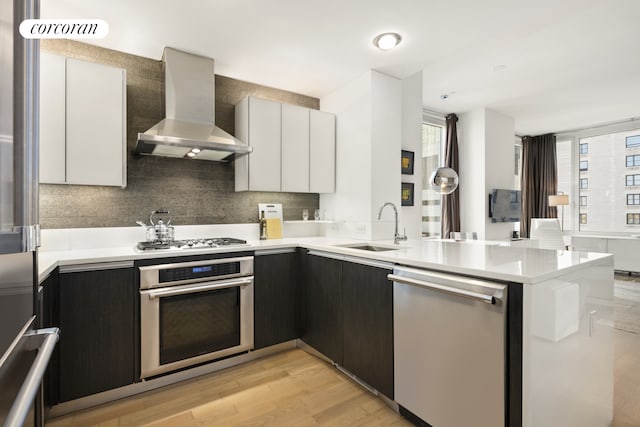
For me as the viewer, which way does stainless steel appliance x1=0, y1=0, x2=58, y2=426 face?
facing to the right of the viewer

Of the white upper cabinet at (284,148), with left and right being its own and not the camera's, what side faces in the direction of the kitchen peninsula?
front

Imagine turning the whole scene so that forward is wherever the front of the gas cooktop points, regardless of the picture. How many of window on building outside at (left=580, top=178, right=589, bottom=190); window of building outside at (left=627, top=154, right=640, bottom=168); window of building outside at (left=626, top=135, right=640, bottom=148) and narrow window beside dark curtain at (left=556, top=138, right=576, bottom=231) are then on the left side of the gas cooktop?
4

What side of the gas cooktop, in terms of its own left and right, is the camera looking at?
front

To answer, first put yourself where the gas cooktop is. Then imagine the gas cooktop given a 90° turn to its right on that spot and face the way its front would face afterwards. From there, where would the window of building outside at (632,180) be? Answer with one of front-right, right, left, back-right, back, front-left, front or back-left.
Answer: back

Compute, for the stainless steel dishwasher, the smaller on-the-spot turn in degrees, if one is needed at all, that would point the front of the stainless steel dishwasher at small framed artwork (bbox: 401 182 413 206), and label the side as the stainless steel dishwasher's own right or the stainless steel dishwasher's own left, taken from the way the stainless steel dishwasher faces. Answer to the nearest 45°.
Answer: approximately 135° to the stainless steel dishwasher's own right

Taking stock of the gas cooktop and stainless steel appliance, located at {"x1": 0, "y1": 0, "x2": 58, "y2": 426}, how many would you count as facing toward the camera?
1

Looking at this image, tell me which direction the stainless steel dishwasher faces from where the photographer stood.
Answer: facing the viewer and to the left of the viewer

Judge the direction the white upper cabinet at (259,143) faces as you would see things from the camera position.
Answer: facing the viewer and to the right of the viewer

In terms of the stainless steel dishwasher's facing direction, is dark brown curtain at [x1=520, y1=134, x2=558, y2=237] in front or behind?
behind

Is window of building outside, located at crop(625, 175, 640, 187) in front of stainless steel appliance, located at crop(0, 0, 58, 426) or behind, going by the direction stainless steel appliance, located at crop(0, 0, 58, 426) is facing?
in front

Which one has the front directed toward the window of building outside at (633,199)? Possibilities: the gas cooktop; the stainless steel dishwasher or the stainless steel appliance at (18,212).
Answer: the stainless steel appliance

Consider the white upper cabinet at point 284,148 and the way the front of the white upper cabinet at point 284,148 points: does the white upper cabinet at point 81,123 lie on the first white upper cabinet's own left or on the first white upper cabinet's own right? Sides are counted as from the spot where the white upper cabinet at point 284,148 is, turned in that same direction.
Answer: on the first white upper cabinet's own right
